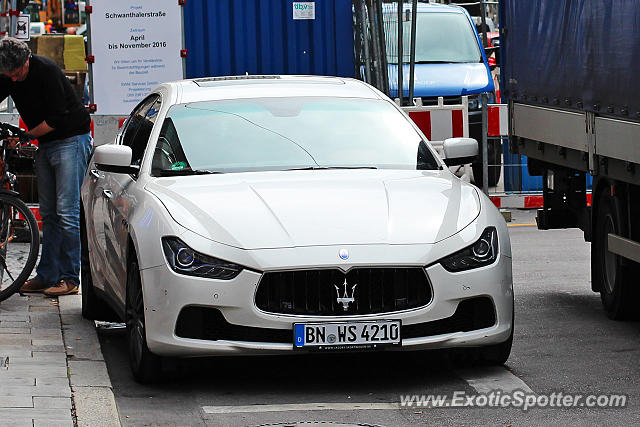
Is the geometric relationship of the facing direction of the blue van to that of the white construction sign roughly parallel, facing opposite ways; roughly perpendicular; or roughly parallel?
roughly parallel

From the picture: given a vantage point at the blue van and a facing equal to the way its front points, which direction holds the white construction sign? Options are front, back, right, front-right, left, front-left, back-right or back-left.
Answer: front-right

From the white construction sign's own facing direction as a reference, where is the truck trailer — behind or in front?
in front

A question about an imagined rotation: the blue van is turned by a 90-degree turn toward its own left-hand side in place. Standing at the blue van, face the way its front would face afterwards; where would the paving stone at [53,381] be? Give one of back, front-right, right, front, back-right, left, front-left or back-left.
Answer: right

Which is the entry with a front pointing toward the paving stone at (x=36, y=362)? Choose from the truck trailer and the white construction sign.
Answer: the white construction sign

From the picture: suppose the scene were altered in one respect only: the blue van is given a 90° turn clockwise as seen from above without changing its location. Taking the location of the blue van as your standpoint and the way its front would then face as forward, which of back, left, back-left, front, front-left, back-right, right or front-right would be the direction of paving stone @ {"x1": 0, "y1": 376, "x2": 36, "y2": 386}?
left

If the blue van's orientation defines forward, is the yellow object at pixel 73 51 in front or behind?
behind

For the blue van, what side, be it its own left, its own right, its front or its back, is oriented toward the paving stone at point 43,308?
front

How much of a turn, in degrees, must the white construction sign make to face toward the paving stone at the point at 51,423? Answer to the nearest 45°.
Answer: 0° — it already faces it

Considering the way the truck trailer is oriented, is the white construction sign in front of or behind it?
behind

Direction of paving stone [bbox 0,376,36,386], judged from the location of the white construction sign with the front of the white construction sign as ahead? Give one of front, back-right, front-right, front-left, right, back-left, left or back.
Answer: front

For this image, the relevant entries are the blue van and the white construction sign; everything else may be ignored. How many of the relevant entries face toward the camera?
2

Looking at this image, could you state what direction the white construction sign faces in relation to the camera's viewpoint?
facing the viewer
